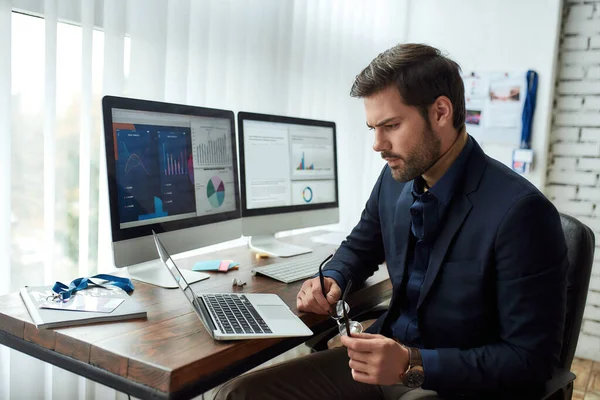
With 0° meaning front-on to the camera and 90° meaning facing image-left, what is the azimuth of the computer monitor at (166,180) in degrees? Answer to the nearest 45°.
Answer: approximately 315°

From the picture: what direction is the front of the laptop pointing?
to the viewer's right

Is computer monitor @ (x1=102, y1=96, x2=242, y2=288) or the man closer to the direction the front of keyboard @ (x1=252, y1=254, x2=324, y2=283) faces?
the man

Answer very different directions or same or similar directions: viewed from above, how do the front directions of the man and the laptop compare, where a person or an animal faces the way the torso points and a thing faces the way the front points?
very different directions

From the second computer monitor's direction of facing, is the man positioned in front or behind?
in front

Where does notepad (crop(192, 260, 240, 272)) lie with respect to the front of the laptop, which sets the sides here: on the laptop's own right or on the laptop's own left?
on the laptop's own left

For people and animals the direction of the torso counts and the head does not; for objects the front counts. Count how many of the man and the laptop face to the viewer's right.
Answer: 1

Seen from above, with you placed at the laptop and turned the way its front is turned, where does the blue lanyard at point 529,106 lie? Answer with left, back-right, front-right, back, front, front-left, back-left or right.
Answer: front-left

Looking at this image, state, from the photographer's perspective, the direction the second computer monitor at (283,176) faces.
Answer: facing the viewer and to the right of the viewer
